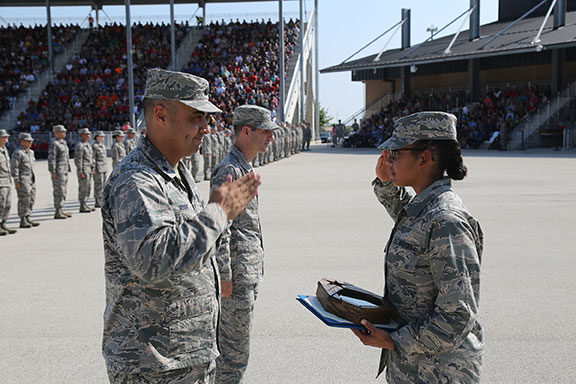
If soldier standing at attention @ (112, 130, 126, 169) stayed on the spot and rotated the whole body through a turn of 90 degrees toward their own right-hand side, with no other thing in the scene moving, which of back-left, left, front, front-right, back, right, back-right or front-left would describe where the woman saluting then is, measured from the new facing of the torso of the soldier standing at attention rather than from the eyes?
front-left

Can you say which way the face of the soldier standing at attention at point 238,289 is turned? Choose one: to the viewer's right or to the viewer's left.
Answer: to the viewer's right

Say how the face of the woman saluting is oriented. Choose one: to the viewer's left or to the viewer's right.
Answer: to the viewer's left

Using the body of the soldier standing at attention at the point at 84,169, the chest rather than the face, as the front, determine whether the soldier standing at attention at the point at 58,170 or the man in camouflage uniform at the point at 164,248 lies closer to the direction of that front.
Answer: the man in camouflage uniform

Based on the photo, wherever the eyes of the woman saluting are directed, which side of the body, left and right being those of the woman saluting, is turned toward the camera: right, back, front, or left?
left

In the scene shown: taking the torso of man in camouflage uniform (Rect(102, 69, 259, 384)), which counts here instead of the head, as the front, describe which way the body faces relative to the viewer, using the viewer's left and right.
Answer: facing to the right of the viewer

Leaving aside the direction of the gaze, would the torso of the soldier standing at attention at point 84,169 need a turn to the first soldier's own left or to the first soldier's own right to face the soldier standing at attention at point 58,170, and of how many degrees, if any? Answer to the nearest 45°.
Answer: approximately 90° to the first soldier's own right

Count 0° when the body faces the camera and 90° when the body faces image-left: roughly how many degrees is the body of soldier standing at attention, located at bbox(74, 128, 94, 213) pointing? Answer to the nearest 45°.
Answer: approximately 315°

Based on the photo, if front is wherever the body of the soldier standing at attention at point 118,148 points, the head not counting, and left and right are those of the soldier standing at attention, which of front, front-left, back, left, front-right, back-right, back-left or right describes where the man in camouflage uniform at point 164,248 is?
front-right
